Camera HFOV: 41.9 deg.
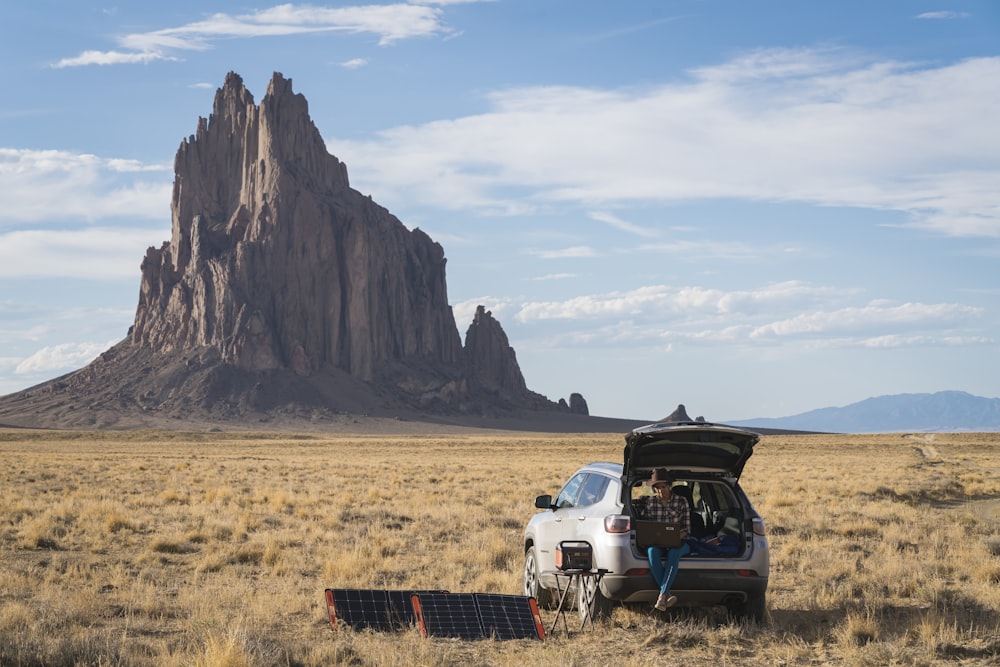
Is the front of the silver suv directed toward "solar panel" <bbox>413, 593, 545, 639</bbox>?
no

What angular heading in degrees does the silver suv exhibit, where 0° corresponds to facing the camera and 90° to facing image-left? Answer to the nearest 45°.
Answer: approximately 135°

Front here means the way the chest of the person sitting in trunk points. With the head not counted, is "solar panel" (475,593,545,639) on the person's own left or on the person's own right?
on the person's own right

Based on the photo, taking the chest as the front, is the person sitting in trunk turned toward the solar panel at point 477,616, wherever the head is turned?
no

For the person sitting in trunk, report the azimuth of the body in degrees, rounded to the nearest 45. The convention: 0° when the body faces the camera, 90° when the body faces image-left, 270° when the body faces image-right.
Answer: approximately 0°
